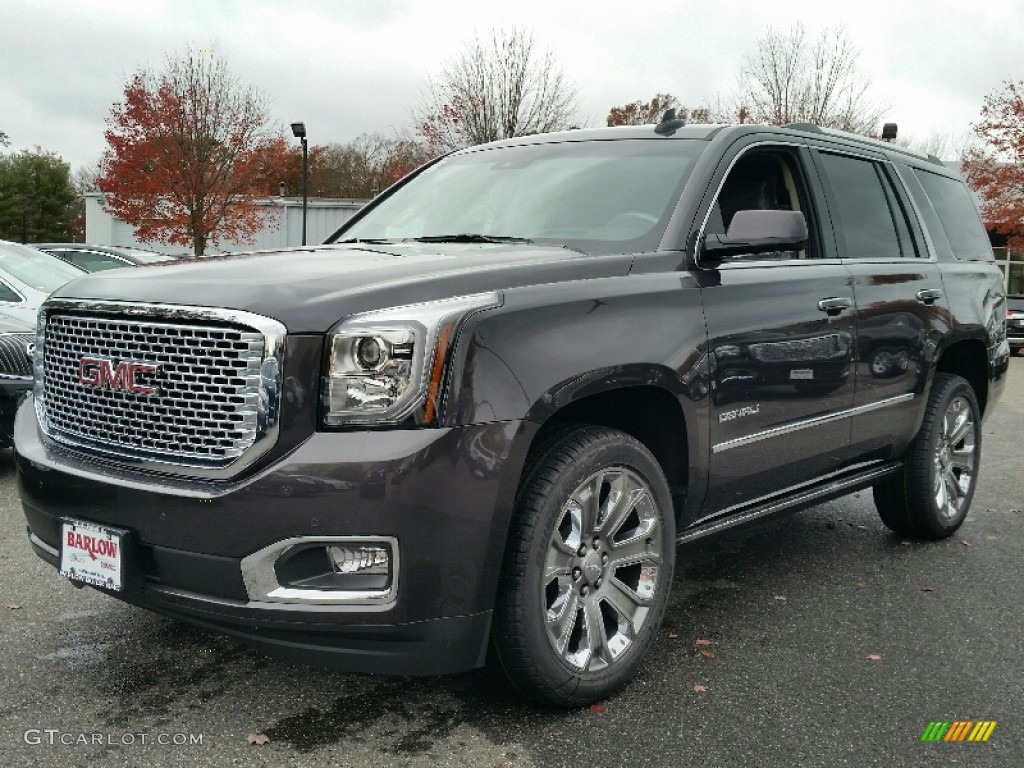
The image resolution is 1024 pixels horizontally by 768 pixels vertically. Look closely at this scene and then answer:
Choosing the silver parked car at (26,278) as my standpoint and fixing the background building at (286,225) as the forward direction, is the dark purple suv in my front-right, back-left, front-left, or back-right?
back-right

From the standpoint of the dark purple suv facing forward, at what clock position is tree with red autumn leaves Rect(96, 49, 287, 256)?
The tree with red autumn leaves is roughly at 4 o'clock from the dark purple suv.

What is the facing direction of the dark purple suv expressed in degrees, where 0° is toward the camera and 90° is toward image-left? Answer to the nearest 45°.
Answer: approximately 45°

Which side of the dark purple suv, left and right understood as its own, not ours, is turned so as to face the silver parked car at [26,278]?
right

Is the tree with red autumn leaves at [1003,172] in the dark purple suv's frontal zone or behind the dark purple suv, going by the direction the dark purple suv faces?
behind

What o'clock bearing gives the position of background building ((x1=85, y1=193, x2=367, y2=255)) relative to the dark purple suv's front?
The background building is roughly at 4 o'clock from the dark purple suv.
